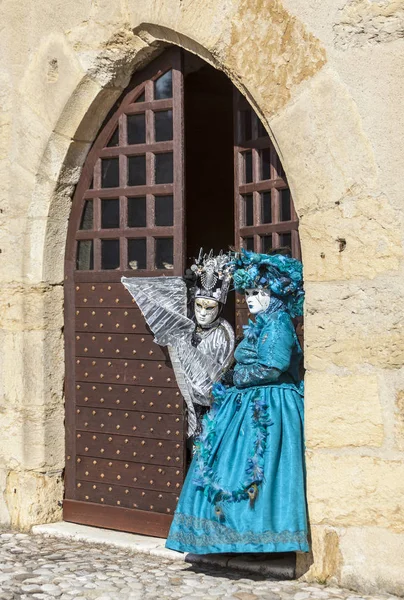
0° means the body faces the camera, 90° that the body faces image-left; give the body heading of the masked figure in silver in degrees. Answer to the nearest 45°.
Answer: approximately 45°

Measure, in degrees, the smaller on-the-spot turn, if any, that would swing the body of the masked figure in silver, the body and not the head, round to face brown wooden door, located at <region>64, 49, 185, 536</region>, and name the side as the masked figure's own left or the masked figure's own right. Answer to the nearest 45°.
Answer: approximately 90° to the masked figure's own right

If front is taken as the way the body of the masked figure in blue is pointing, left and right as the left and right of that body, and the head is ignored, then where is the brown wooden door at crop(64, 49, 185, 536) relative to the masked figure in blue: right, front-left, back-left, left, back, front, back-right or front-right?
right

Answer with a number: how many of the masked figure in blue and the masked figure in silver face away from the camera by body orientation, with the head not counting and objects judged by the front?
0

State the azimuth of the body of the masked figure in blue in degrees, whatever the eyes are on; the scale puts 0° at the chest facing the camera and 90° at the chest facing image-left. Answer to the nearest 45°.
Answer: approximately 45°
